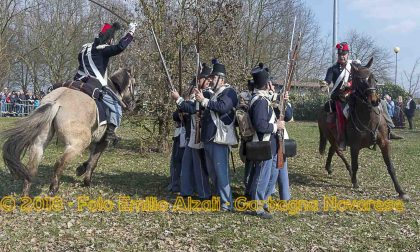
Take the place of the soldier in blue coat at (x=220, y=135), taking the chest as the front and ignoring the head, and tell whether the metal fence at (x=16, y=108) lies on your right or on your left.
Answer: on your right

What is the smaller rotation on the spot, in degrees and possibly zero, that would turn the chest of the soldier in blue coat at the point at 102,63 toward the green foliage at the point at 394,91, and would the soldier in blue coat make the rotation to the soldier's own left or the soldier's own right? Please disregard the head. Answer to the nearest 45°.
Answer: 0° — they already face it

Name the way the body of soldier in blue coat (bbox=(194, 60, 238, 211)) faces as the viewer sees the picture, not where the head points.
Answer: to the viewer's left

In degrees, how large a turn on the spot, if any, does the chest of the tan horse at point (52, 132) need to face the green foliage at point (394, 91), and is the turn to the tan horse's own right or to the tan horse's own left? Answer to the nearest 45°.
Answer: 0° — it already faces it

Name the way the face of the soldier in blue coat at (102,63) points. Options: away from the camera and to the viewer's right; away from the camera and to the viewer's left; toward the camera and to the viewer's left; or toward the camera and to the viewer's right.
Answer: away from the camera and to the viewer's right

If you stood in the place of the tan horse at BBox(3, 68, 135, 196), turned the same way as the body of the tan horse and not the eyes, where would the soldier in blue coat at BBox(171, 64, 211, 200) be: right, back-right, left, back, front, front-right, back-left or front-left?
front-right

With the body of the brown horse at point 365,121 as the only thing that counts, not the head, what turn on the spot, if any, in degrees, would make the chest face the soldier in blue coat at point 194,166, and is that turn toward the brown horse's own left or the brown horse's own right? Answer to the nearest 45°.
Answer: approximately 90° to the brown horse's own right

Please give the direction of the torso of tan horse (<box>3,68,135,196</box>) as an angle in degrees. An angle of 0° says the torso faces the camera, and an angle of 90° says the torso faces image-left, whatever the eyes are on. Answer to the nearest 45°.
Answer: approximately 225°

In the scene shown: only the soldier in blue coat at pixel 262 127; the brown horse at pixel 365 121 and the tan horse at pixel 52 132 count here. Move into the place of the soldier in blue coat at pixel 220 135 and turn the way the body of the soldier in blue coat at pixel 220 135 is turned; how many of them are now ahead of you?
1
